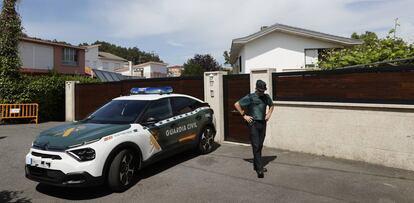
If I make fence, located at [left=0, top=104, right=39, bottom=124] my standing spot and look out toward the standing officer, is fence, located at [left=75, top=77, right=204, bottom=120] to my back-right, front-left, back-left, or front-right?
front-left

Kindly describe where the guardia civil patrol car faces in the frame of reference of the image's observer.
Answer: facing the viewer and to the left of the viewer

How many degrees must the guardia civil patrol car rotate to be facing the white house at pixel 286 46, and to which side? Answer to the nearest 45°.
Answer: approximately 180°

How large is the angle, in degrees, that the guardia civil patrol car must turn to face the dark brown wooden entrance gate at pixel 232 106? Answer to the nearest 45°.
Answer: approximately 180°

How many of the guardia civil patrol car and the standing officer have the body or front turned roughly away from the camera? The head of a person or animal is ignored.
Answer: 0
